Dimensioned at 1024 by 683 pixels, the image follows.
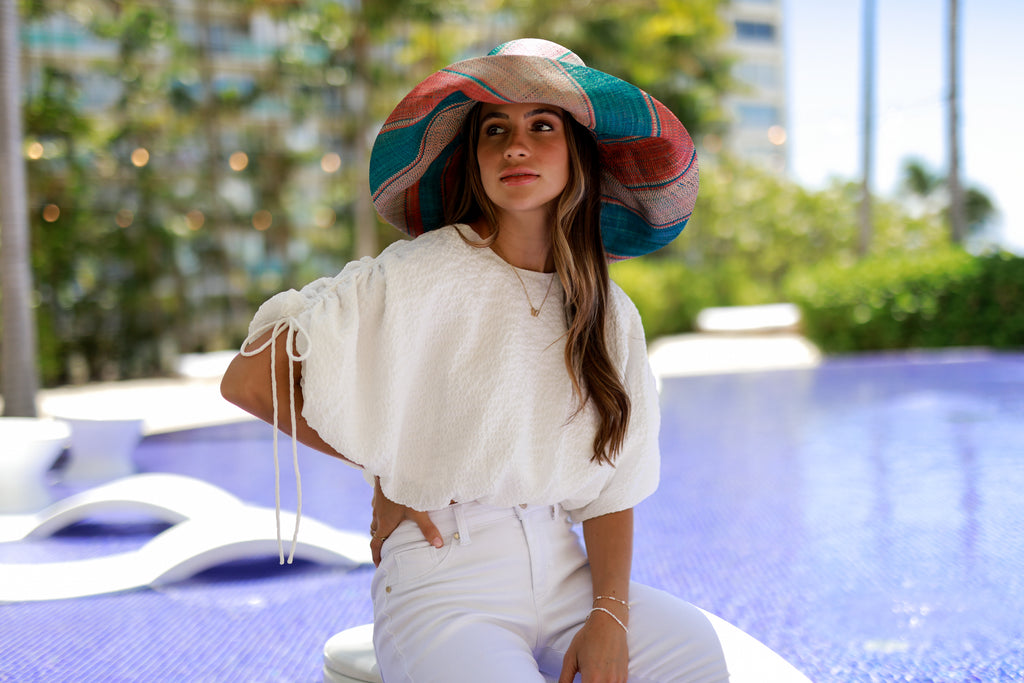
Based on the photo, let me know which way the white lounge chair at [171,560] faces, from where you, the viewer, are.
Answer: facing to the right of the viewer

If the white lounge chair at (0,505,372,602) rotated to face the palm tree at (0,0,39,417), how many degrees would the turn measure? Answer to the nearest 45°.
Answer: approximately 90° to its left

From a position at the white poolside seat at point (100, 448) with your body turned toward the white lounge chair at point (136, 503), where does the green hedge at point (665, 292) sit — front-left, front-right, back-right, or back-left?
back-left

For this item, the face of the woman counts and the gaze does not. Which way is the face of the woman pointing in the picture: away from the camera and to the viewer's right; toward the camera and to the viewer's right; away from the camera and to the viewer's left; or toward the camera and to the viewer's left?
toward the camera and to the viewer's right

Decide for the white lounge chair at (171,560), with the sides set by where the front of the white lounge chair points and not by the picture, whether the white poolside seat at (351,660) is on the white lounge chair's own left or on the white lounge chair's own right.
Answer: on the white lounge chair's own right

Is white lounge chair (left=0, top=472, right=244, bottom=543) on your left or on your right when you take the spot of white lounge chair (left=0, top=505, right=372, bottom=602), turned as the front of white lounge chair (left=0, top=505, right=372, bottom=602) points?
on your left
